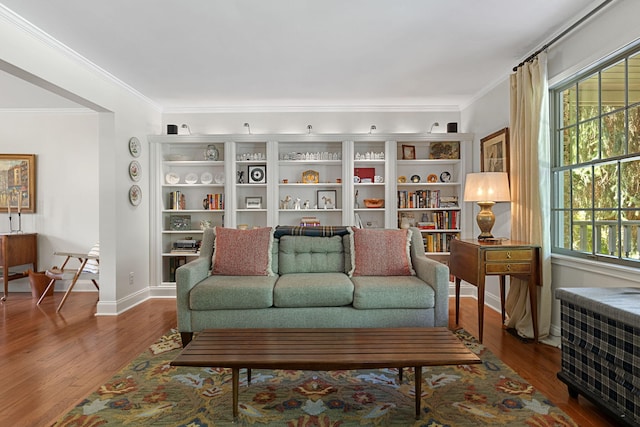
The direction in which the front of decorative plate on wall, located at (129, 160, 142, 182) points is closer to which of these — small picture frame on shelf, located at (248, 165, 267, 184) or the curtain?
the curtain

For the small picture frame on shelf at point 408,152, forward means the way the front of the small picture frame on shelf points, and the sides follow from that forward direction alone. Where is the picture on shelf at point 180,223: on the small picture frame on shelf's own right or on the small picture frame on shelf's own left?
on the small picture frame on shelf's own right

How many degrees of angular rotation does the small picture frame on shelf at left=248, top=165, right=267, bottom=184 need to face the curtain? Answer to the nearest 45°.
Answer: approximately 45° to its left

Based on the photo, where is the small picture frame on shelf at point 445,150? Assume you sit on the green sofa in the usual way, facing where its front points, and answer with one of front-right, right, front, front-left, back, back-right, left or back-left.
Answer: back-left

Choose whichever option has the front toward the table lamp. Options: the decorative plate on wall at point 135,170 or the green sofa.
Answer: the decorative plate on wall

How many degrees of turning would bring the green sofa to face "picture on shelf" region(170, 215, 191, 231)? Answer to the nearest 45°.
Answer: approximately 135° to its right

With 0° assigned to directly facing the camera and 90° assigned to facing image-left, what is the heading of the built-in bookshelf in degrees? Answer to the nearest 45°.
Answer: approximately 0°

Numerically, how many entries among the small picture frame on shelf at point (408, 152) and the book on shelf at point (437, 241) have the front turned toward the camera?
2

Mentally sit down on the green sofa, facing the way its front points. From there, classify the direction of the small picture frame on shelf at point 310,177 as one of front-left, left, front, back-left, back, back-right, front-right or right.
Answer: back
